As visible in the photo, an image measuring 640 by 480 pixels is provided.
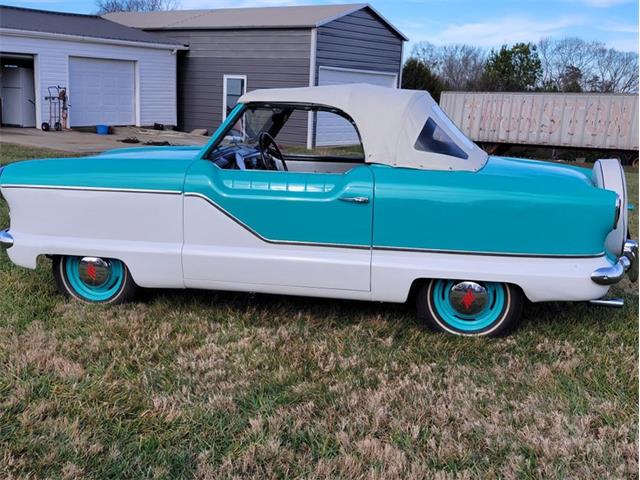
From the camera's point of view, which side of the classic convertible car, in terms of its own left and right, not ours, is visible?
left

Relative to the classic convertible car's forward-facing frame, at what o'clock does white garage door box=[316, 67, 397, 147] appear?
The white garage door is roughly at 3 o'clock from the classic convertible car.

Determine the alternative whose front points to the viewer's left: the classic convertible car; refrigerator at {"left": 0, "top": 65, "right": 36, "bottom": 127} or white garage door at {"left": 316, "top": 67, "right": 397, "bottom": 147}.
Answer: the classic convertible car

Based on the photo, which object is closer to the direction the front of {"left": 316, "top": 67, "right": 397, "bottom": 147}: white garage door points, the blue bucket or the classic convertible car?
the classic convertible car

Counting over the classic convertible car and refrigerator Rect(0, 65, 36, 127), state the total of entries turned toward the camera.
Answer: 1

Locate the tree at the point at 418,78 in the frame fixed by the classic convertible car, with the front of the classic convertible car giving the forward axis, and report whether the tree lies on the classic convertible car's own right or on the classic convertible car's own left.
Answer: on the classic convertible car's own right

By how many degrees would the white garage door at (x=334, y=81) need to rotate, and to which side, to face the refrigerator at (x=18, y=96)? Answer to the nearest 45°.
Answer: approximately 135° to its right

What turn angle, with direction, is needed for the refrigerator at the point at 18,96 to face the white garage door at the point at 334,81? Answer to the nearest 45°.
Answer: approximately 90° to its left
